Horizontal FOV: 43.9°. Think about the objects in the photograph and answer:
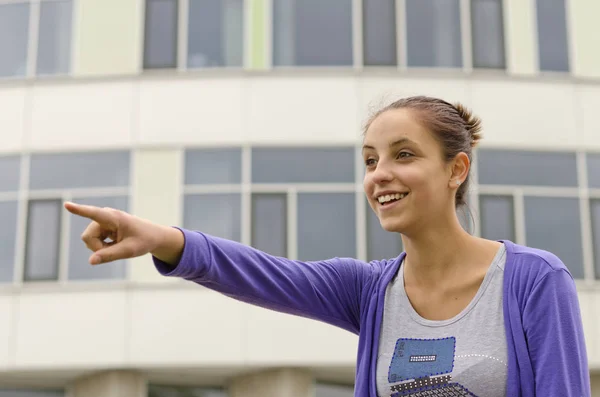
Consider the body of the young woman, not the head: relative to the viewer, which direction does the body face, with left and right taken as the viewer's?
facing the viewer and to the left of the viewer
